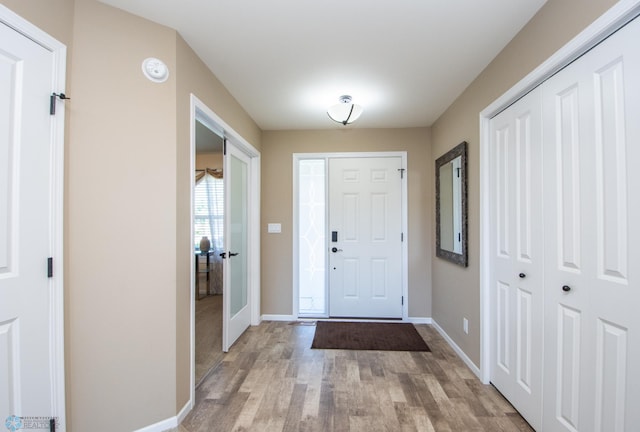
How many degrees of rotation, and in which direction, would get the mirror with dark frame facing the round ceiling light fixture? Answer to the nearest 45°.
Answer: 0° — it already faces it

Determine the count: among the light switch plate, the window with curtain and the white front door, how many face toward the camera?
3

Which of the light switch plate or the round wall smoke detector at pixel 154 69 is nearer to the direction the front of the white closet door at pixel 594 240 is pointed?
the round wall smoke detector

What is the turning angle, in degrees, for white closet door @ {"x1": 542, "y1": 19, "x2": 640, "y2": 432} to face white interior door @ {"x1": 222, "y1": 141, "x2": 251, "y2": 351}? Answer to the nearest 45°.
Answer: approximately 45° to its right

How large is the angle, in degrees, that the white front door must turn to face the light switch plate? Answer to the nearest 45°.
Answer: approximately 90° to its right

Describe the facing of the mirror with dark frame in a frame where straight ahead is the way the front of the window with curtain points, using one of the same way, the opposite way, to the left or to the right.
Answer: to the right

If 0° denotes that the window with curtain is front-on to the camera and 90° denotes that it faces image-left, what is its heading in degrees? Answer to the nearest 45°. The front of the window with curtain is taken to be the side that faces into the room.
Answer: approximately 0°

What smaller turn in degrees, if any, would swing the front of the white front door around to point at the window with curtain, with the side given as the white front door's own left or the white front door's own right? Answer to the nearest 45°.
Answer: approximately 90° to the white front door's own right

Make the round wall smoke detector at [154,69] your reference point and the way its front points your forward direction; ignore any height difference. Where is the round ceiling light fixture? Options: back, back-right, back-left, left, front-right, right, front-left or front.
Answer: front-left

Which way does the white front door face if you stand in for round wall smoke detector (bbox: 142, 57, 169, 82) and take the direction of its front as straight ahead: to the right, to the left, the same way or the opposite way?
to the right

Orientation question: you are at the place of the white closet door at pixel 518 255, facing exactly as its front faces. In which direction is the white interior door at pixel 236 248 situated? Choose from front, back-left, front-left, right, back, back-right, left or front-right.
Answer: front-right

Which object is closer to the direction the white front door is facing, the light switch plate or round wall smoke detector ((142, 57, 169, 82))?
the round wall smoke detector

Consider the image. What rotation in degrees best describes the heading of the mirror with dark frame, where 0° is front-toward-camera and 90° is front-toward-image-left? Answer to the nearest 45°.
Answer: approximately 45°

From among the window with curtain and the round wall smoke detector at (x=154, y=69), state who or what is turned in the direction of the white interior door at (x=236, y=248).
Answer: the window with curtain

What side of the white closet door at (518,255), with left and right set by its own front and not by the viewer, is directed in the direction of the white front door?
right

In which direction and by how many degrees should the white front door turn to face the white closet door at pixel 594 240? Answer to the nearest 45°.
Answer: approximately 45° to its left

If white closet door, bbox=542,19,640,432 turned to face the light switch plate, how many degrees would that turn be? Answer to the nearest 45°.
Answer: approximately 45° to its right

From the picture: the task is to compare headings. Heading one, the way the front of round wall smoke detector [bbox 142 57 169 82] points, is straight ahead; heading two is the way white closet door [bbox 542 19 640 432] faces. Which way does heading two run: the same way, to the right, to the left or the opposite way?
the opposite way
